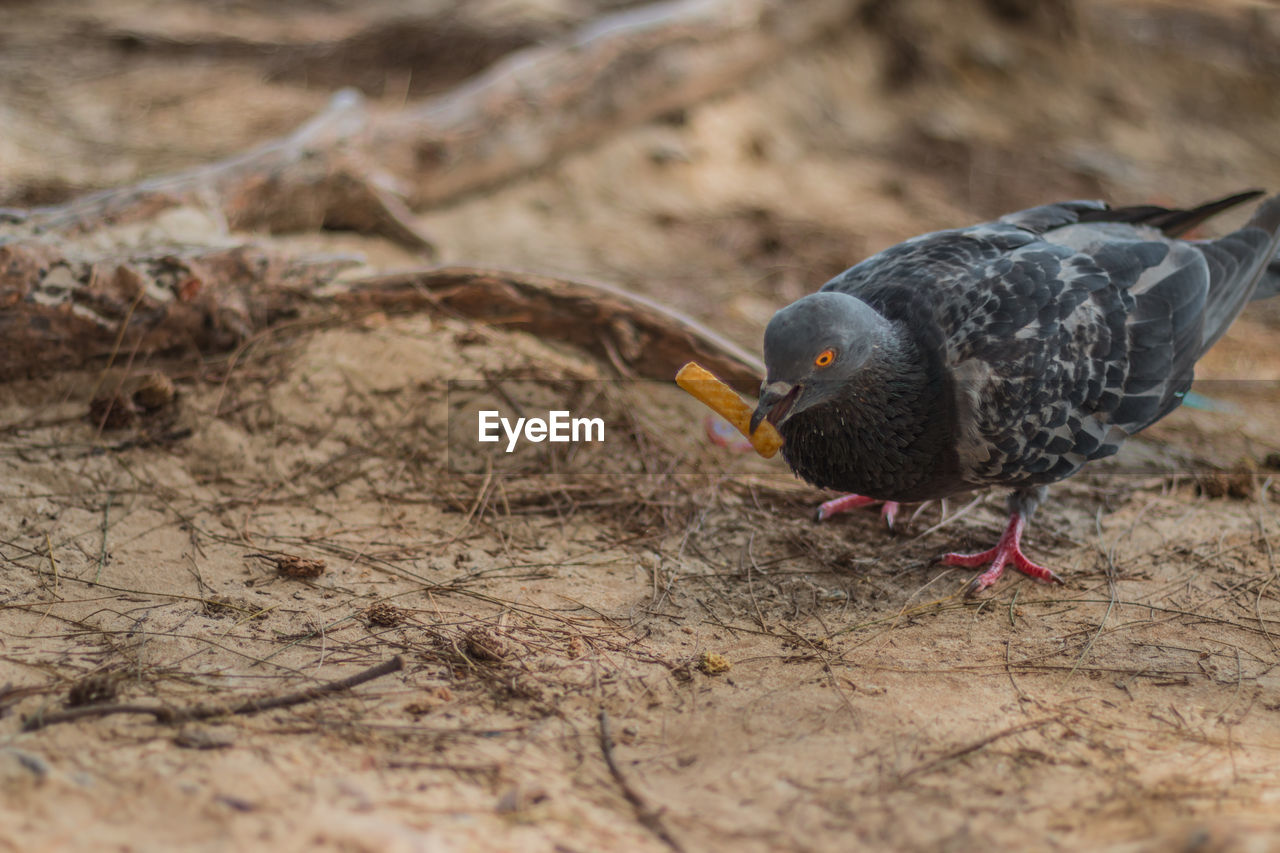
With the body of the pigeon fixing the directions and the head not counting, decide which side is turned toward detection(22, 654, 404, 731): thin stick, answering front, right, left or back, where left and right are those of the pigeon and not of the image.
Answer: front

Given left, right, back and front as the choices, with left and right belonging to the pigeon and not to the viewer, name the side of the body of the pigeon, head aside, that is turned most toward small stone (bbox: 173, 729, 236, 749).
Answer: front

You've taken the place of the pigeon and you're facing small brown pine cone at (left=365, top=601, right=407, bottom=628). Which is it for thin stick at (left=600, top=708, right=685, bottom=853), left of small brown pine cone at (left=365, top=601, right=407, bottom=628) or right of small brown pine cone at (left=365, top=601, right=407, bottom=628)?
left

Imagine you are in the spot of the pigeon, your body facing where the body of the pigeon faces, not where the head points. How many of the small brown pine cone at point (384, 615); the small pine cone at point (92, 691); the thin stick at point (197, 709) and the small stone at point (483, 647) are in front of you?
4

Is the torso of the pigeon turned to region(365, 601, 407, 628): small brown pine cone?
yes

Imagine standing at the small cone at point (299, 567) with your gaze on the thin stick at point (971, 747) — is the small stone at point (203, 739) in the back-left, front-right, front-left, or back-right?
front-right

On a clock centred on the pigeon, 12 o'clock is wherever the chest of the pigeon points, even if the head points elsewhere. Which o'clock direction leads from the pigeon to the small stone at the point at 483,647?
The small stone is roughly at 12 o'clock from the pigeon.

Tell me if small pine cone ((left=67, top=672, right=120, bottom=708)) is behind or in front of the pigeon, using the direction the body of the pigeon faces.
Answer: in front

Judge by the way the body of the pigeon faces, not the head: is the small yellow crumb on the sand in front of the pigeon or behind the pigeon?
in front

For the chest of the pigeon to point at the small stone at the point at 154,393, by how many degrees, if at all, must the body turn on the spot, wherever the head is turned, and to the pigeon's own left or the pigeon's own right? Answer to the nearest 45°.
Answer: approximately 45° to the pigeon's own right

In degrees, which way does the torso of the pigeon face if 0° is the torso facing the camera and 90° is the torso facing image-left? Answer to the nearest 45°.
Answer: approximately 45°

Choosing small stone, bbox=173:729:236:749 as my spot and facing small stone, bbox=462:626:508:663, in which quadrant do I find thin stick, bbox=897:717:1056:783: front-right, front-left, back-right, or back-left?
front-right
